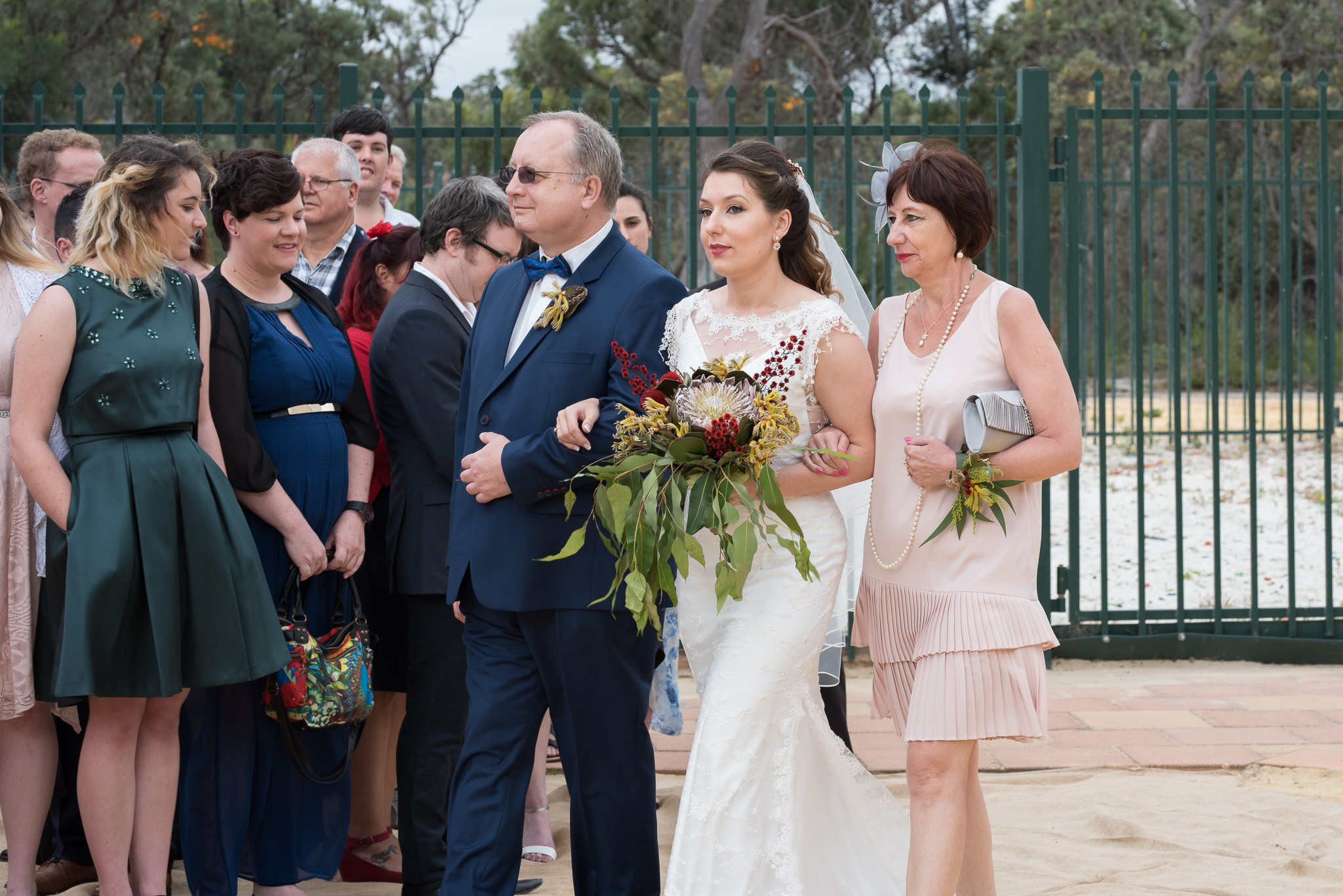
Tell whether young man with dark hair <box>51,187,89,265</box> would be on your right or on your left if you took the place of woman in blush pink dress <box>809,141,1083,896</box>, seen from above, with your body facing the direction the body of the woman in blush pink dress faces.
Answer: on your right

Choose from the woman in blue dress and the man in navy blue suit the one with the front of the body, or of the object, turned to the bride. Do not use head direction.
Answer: the woman in blue dress

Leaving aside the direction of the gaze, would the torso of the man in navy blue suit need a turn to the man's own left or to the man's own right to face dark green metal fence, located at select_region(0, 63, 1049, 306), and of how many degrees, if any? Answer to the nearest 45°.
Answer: approximately 135° to the man's own right

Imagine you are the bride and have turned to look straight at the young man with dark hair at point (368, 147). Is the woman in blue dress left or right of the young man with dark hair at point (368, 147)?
left

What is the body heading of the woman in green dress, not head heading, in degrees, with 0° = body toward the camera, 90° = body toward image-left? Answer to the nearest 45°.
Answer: approximately 315°

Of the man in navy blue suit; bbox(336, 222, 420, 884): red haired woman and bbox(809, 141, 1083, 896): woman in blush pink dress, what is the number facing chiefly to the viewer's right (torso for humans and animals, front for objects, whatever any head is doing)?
1

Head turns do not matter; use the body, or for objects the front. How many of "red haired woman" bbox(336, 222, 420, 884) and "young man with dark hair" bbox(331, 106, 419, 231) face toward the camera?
1

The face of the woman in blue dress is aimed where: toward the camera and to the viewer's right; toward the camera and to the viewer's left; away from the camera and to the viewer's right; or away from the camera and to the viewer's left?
toward the camera and to the viewer's right

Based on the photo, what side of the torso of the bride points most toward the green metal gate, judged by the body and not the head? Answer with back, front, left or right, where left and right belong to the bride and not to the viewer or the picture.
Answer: back

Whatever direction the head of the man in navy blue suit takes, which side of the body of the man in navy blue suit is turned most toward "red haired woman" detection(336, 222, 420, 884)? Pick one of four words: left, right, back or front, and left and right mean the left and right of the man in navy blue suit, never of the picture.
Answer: right

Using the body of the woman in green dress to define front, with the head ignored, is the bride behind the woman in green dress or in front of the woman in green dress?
in front

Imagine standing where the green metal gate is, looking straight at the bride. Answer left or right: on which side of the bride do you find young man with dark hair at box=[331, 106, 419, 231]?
right

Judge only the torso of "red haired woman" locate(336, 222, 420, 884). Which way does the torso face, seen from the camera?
to the viewer's right

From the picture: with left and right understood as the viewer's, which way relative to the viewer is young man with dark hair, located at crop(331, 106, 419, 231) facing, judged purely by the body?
facing the viewer

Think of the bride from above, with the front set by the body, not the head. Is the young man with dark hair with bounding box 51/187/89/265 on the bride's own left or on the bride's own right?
on the bride's own right

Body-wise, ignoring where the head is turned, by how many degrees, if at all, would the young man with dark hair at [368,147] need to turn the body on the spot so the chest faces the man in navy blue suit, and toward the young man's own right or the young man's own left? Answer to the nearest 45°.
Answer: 0° — they already face them

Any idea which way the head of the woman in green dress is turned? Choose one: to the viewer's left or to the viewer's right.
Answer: to the viewer's right
